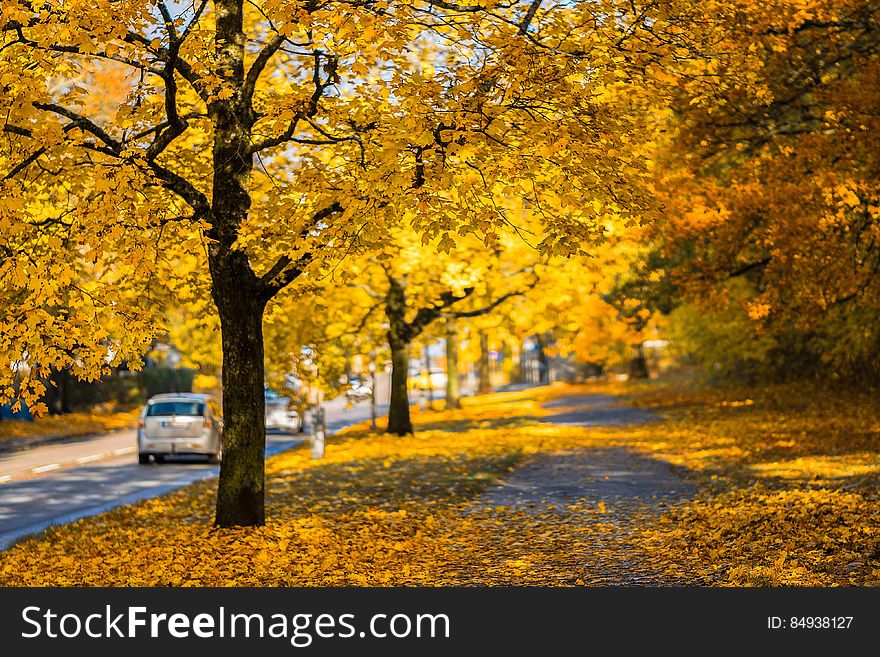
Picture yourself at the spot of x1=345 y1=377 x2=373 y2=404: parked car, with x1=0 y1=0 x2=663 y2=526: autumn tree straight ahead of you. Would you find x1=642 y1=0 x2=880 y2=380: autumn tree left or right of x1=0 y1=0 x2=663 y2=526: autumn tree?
left

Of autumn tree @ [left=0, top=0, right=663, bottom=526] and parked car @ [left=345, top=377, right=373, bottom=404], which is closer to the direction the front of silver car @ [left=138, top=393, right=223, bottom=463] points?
the parked car

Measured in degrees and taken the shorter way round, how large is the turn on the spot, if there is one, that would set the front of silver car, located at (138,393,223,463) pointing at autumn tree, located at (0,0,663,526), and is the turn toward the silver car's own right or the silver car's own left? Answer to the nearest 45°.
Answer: approximately 180°

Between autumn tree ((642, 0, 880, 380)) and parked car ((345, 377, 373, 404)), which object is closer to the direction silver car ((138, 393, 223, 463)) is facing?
the parked car

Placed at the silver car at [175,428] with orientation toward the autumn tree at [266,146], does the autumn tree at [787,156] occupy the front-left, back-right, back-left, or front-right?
front-left

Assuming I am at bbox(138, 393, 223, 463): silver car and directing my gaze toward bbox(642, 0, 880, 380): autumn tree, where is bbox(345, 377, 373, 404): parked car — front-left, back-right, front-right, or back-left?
front-left

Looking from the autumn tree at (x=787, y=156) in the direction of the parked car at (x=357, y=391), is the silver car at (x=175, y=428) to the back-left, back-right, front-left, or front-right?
front-left

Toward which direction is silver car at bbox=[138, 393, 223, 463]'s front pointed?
away from the camera
